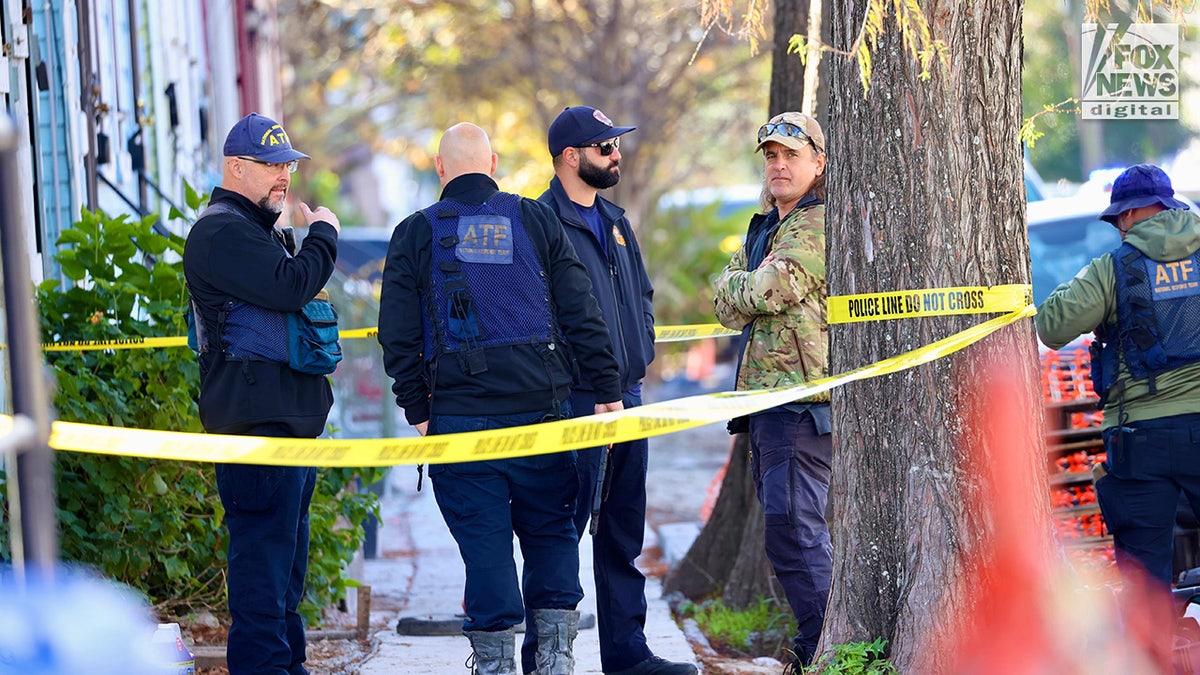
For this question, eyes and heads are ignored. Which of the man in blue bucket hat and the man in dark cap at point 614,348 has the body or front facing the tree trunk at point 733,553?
the man in blue bucket hat

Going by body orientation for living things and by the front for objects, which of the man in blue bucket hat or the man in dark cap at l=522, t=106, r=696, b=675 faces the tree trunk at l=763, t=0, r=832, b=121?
the man in blue bucket hat

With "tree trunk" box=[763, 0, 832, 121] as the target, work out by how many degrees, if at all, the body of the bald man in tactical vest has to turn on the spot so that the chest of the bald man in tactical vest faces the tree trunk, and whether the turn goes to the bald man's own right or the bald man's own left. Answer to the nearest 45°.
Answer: approximately 45° to the bald man's own right

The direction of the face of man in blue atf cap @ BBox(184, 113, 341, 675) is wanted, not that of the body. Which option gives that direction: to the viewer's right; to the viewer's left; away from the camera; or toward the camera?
to the viewer's right

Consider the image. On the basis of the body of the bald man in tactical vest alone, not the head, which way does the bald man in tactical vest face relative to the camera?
away from the camera

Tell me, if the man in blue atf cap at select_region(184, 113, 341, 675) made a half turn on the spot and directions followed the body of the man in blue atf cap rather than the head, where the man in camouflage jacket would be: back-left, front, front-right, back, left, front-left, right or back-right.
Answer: back

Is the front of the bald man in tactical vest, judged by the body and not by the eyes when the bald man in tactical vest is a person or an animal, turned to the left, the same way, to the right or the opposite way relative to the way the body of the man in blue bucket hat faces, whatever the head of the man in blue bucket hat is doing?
the same way

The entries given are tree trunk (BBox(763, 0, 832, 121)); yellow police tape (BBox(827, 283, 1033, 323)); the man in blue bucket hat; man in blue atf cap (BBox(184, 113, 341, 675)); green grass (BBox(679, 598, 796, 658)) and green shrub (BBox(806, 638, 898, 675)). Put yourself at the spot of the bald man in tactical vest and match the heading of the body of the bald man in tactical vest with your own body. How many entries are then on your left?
1

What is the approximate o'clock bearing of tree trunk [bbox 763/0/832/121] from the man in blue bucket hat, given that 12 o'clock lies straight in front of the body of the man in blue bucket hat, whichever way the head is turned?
The tree trunk is roughly at 12 o'clock from the man in blue bucket hat.

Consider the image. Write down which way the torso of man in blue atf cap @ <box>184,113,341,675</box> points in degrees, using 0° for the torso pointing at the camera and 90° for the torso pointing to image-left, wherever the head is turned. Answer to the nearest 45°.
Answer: approximately 270°
